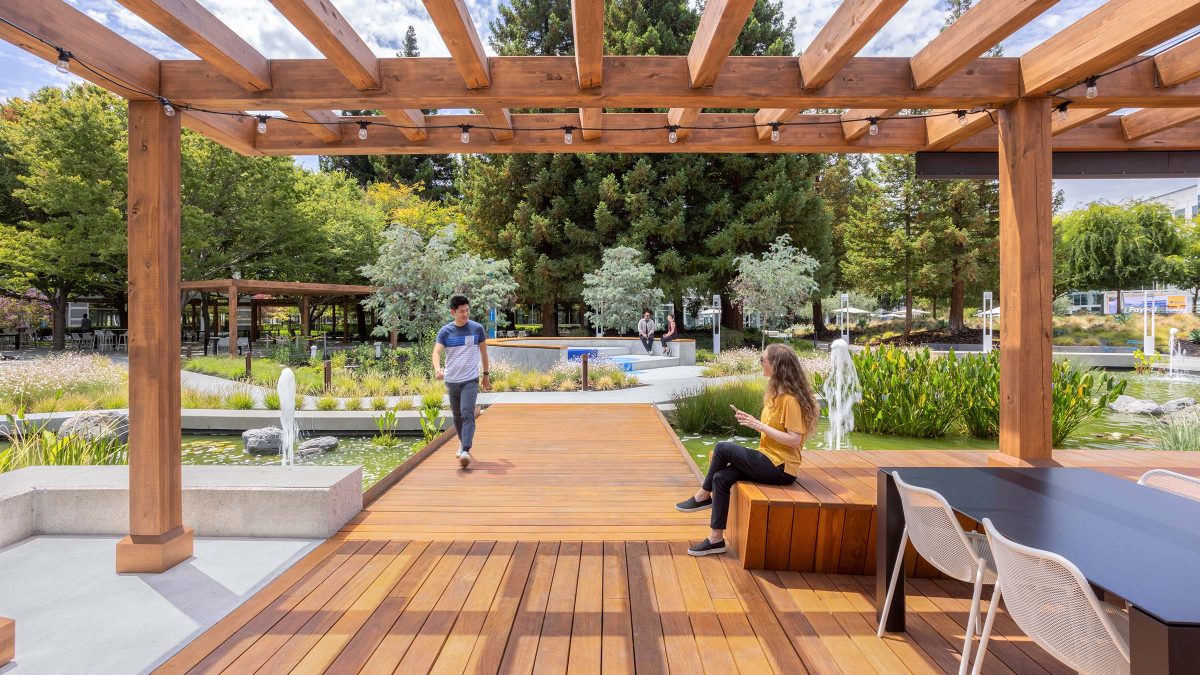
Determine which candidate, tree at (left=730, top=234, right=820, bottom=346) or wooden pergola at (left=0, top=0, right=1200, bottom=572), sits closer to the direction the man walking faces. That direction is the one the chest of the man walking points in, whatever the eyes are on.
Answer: the wooden pergola

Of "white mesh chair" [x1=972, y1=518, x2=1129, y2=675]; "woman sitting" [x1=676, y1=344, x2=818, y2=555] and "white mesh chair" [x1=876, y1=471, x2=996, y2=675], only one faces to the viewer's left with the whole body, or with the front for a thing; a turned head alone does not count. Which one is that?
the woman sitting

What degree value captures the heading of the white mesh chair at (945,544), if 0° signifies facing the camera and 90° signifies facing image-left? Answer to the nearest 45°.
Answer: approximately 225°

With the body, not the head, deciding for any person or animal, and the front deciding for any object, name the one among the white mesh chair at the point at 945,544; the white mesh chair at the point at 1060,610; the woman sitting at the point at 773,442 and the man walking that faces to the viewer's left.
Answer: the woman sitting

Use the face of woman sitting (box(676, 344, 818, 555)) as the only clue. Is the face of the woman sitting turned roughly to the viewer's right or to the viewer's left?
to the viewer's left

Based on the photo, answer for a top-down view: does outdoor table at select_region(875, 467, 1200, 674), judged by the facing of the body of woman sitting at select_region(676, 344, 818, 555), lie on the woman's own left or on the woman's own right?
on the woman's own left

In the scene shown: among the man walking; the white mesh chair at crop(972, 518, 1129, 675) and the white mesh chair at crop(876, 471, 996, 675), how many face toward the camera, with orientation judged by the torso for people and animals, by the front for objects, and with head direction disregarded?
1

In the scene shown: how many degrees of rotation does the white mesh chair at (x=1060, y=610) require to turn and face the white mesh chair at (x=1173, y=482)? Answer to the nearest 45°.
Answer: approximately 45° to its left

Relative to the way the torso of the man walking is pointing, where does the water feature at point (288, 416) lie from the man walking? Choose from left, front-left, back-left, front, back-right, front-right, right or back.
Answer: back-right

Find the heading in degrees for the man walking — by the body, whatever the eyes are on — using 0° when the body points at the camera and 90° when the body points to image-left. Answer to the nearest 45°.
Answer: approximately 0°

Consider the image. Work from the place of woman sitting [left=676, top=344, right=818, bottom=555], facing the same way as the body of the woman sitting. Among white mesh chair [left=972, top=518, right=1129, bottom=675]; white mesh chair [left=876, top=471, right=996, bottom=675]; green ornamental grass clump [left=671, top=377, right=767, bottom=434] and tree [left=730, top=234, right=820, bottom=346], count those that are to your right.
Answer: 2

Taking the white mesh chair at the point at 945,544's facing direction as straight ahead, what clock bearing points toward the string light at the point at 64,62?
The string light is roughly at 7 o'clock from the white mesh chair.

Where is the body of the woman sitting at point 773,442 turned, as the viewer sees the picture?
to the viewer's left
